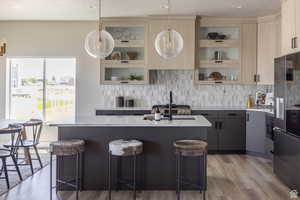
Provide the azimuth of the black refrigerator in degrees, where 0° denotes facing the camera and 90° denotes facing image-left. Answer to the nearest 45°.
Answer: approximately 90°

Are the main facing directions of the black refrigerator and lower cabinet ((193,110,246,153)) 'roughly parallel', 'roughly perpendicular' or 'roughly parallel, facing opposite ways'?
roughly perpendicular

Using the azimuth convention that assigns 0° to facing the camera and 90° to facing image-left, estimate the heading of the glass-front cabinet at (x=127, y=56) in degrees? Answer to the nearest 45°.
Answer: approximately 0°

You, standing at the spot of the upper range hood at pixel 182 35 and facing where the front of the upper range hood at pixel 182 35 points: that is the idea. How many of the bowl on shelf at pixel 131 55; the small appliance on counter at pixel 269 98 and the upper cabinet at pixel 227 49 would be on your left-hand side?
2

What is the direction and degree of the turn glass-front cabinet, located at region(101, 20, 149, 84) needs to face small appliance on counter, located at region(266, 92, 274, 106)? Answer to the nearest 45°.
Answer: approximately 90° to its left

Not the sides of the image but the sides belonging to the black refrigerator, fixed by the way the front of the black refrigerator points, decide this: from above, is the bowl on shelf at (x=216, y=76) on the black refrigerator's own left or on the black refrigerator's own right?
on the black refrigerator's own right

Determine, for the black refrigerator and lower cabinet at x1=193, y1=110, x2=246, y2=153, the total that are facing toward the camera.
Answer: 1

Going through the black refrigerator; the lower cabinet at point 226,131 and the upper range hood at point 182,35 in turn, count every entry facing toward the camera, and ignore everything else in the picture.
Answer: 2

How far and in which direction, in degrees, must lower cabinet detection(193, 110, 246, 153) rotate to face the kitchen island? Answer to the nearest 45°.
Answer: approximately 45° to its right
